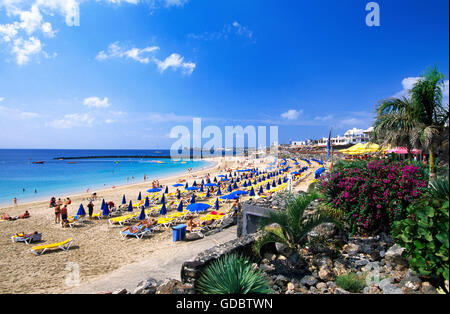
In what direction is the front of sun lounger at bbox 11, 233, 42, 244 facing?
to the viewer's left

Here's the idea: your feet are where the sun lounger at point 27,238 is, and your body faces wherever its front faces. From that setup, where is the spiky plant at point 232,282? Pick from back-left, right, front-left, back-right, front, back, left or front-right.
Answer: left

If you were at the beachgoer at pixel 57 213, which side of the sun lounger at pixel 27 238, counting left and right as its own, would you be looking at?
right

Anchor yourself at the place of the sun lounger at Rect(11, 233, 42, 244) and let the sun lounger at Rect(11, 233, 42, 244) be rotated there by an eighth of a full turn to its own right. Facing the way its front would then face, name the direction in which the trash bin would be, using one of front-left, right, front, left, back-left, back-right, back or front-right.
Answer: back

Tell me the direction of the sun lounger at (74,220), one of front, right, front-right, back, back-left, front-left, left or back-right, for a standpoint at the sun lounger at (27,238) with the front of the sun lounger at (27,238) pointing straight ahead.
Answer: back-right
